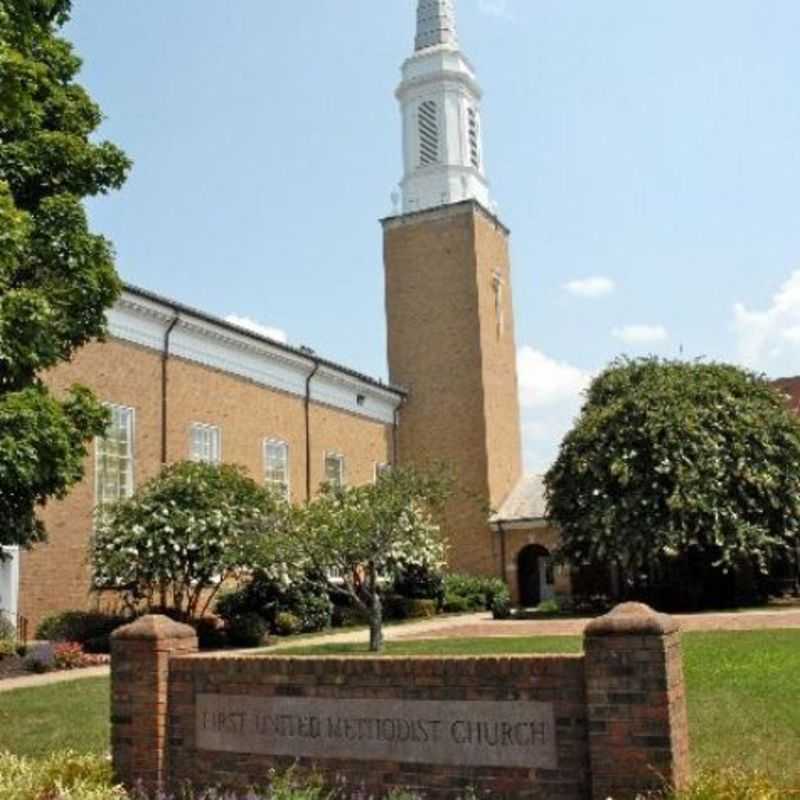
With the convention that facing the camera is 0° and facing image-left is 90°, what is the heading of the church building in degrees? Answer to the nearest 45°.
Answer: approximately 315°

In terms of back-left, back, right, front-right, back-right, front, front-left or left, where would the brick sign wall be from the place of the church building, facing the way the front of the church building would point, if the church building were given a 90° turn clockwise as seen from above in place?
front-left

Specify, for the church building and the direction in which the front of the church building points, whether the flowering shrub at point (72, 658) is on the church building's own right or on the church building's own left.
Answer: on the church building's own right

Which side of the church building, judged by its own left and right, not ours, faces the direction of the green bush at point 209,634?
right

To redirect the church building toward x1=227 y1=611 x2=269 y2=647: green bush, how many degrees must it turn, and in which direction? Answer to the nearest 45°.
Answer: approximately 90° to its right

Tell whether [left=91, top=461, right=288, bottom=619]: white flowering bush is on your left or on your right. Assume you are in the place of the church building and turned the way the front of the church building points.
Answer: on your right

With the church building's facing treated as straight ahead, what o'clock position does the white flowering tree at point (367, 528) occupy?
The white flowering tree is roughly at 2 o'clock from the church building.
